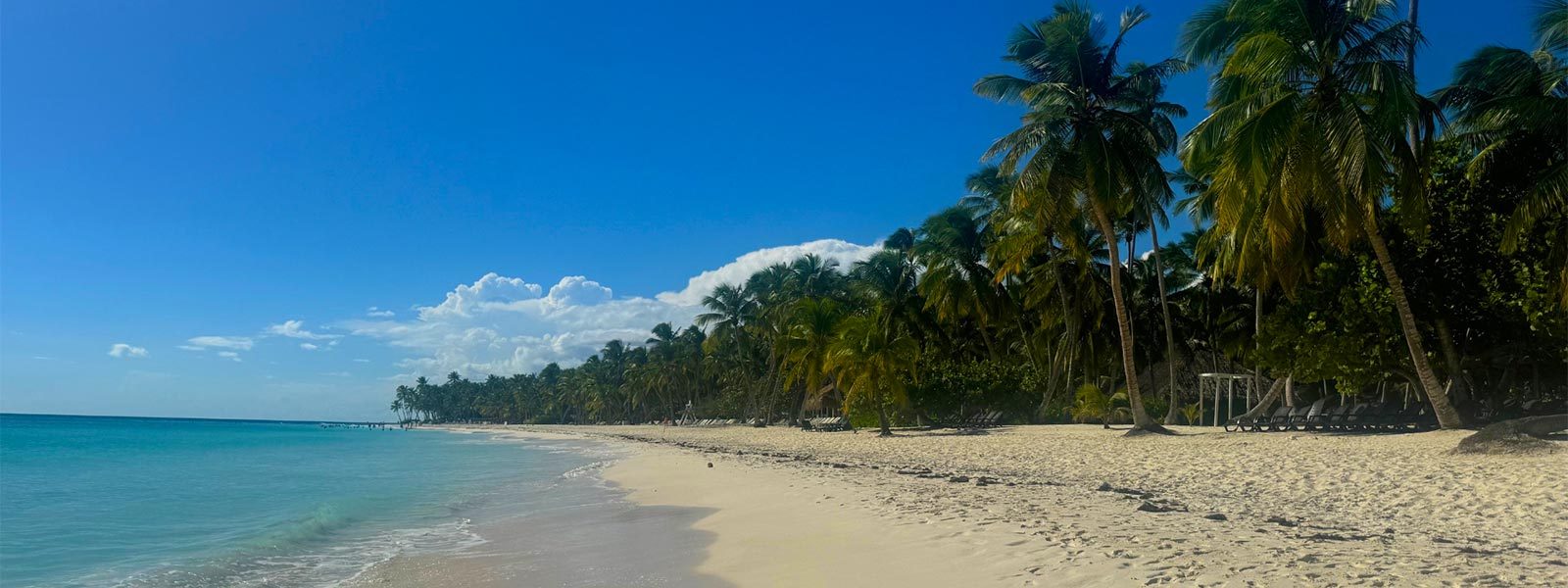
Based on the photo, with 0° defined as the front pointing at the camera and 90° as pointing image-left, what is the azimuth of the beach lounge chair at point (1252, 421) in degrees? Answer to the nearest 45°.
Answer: approximately 90°

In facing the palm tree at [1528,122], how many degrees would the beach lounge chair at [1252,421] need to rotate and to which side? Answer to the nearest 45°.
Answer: approximately 135° to its left

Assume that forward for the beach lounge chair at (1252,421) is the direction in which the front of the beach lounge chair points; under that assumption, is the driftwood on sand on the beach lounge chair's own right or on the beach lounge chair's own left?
on the beach lounge chair's own left

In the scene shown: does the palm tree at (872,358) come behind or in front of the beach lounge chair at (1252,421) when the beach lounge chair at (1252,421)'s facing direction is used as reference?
in front

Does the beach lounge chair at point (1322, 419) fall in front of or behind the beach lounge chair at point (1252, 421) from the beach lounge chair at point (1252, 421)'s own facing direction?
behind

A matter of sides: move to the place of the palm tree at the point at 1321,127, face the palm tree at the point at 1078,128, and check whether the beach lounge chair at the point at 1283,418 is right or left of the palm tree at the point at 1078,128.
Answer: right

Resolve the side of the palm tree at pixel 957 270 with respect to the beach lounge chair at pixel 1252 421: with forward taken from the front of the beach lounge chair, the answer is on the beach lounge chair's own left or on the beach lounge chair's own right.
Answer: on the beach lounge chair's own right

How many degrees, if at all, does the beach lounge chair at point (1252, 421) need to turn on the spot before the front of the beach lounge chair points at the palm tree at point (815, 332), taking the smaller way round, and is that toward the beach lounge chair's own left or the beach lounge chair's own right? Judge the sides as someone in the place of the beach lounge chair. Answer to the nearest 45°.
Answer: approximately 45° to the beach lounge chair's own right

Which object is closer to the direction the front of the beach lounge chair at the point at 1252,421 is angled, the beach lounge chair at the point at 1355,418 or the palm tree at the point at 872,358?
the palm tree
